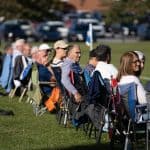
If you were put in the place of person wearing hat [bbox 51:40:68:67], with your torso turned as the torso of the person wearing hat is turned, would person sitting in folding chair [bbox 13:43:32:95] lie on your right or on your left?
on your left
